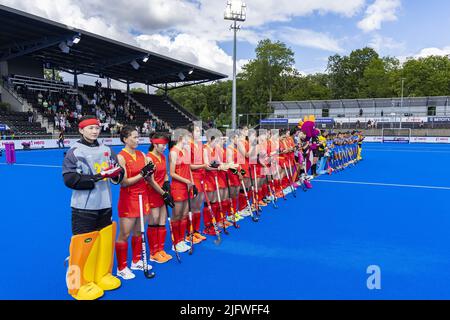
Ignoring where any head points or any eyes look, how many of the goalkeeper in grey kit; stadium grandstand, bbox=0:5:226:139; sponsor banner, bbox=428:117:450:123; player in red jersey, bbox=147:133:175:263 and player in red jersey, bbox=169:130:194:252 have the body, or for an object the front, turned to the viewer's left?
0

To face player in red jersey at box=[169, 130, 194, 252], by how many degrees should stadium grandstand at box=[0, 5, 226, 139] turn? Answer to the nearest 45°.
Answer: approximately 45° to its right

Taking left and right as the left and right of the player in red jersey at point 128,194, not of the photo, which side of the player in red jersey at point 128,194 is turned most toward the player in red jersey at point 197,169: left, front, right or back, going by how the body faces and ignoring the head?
left

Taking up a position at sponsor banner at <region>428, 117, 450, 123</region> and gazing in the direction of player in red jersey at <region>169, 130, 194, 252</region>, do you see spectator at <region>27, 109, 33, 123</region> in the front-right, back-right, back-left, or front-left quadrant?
front-right

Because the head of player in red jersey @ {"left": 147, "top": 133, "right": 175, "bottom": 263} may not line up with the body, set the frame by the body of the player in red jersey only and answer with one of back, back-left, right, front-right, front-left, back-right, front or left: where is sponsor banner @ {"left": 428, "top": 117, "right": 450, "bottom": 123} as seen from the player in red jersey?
left

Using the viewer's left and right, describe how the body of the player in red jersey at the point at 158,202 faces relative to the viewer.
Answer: facing the viewer and to the right of the viewer

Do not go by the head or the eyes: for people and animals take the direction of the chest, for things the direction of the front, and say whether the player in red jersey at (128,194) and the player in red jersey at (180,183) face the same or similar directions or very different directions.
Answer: same or similar directions

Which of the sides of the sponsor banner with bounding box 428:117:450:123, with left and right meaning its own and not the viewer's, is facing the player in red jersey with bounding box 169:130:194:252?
front

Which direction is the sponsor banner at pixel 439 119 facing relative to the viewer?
toward the camera

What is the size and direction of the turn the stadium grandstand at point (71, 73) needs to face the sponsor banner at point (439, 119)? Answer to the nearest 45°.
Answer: approximately 45° to its left

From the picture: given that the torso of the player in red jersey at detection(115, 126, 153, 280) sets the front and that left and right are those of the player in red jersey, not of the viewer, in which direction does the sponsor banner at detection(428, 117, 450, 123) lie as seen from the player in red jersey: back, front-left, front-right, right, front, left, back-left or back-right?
left

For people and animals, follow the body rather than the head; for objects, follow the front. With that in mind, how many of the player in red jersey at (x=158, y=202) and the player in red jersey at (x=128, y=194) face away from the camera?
0

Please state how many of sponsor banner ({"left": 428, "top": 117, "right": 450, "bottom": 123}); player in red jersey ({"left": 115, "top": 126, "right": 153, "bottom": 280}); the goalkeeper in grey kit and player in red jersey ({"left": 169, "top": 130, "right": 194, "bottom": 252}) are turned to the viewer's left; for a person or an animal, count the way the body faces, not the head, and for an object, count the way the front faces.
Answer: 0

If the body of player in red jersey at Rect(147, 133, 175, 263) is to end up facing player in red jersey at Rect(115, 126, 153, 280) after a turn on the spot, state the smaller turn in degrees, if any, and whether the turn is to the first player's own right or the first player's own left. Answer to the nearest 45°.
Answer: approximately 90° to the first player's own right

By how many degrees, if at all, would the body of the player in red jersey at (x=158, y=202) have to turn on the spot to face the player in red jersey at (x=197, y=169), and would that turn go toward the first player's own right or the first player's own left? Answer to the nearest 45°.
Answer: approximately 90° to the first player's own left

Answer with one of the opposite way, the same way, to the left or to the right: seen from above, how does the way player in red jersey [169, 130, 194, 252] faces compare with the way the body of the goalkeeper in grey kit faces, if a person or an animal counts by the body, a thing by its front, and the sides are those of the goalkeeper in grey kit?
the same way

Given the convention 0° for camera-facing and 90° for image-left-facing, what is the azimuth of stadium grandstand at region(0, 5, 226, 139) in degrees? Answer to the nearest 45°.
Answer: approximately 315°
